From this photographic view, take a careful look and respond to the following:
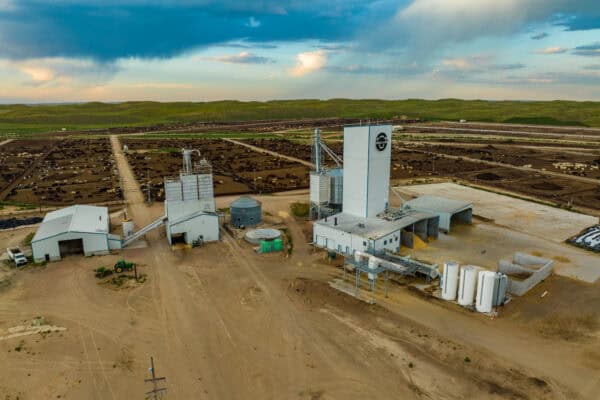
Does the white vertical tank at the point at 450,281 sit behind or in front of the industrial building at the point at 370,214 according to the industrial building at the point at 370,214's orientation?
in front

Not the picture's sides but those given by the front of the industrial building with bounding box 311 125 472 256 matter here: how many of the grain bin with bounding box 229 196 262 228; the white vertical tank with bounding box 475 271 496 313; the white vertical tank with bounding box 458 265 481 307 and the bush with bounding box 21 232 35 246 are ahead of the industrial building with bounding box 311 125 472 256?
2

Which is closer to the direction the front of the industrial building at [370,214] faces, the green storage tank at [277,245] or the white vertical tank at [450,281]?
the white vertical tank

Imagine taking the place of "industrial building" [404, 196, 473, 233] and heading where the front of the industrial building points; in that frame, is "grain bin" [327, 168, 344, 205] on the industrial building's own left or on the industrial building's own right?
on the industrial building's own right

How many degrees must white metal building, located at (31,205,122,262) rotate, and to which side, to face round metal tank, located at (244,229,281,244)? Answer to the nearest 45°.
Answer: approximately 90° to its left

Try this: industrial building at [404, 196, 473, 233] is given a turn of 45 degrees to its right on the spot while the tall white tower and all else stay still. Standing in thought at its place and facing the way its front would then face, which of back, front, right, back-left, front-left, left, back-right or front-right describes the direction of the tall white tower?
front-right

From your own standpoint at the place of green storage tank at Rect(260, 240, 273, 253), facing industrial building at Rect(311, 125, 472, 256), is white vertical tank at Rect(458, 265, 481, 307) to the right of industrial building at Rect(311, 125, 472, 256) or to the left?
right

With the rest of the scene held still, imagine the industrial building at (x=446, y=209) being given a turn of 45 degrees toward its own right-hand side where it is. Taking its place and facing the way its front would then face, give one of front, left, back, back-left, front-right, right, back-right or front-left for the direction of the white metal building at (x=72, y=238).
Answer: front-right

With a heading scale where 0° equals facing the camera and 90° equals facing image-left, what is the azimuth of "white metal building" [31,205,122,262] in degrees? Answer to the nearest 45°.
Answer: approximately 0°

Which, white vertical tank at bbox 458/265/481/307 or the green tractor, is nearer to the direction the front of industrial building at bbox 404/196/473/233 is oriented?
the white vertical tank
